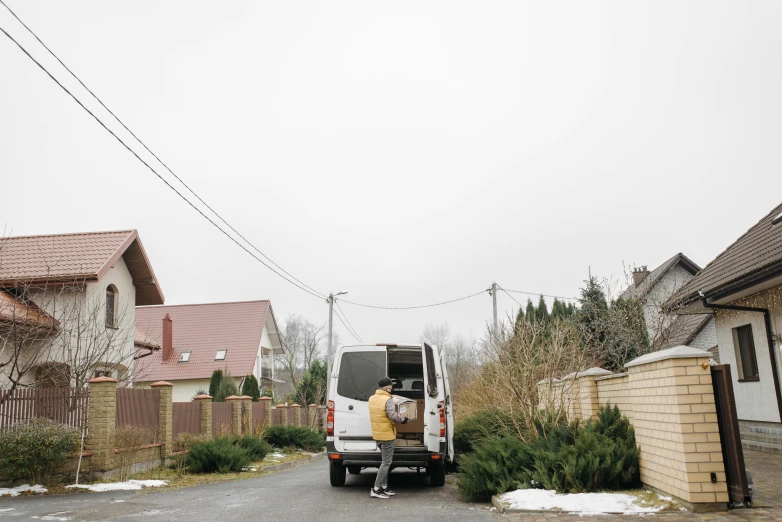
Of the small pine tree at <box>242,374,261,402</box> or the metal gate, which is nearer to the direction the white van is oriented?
the small pine tree

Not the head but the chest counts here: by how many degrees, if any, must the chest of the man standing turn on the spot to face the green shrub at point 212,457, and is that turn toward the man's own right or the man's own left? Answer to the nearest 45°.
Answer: approximately 90° to the man's own left

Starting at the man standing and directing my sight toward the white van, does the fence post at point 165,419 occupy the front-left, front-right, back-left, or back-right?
front-left

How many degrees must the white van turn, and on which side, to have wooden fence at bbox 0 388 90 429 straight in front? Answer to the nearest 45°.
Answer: approximately 90° to its left

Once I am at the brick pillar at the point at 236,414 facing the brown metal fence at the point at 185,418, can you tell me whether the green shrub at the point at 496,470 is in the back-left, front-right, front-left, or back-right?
front-left

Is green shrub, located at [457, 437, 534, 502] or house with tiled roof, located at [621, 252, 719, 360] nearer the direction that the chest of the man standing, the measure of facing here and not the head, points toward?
the house with tiled roof

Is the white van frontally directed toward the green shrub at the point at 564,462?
no

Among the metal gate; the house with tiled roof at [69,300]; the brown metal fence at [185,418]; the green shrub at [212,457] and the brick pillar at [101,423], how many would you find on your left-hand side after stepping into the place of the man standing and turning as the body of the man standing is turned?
4

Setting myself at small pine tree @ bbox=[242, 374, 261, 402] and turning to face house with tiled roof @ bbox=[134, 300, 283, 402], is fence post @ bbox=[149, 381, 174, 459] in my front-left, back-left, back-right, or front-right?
back-left

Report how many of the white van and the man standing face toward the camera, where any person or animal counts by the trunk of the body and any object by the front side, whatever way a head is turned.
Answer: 0

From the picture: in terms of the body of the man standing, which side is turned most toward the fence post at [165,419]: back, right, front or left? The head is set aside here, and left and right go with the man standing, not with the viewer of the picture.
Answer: left

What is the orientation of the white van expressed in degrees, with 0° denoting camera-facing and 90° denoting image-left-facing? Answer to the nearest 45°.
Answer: approximately 180°

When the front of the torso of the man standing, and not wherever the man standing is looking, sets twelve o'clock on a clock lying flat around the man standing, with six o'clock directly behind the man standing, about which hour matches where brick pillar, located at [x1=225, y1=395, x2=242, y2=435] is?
The brick pillar is roughly at 10 o'clock from the man standing.

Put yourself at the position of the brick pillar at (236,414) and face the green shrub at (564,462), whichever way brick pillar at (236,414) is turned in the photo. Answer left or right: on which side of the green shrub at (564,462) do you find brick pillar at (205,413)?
right

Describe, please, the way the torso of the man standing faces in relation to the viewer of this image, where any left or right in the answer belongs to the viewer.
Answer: facing away from the viewer and to the right of the viewer

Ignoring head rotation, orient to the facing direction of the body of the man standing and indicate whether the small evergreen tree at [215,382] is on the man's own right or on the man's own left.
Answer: on the man's own left
